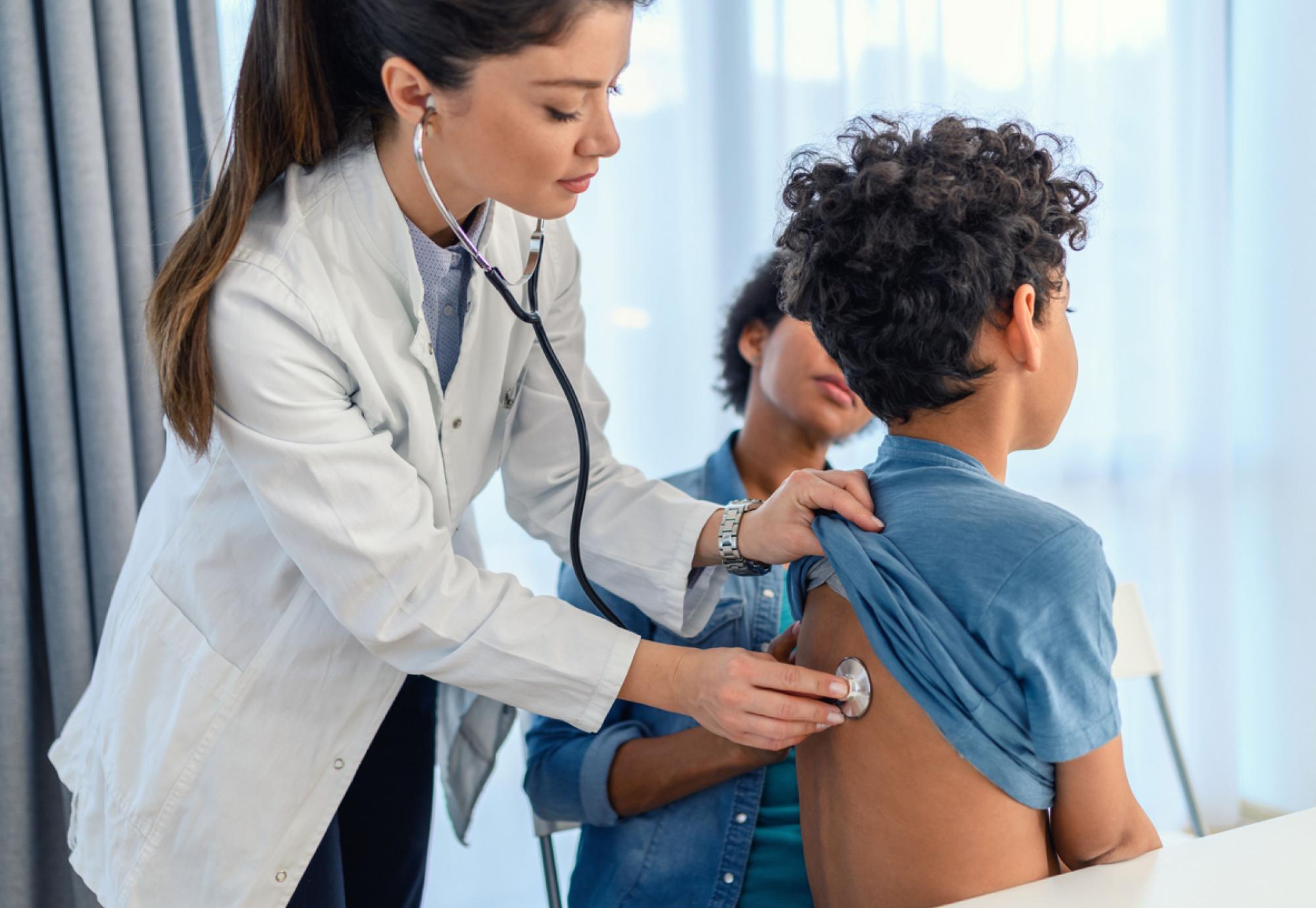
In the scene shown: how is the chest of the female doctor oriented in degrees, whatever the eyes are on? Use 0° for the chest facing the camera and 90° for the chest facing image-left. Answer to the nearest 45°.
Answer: approximately 315°

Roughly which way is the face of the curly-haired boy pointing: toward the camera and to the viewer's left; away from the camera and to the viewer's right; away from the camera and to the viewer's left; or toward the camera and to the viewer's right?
away from the camera and to the viewer's right

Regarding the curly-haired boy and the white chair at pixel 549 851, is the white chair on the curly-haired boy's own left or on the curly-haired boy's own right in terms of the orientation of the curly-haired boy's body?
on the curly-haired boy's own left

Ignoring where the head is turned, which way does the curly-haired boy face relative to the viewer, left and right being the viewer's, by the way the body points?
facing away from the viewer and to the right of the viewer
